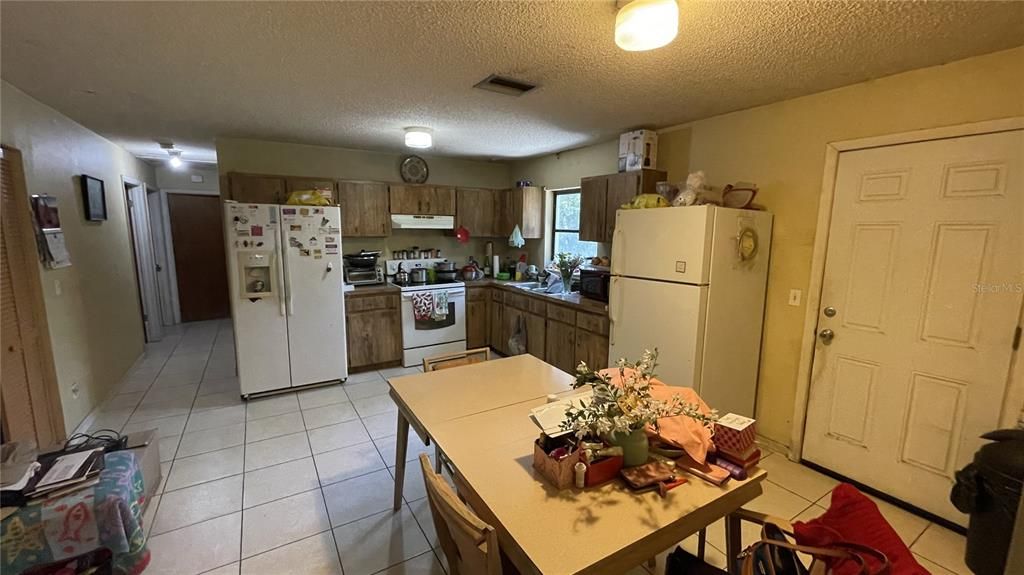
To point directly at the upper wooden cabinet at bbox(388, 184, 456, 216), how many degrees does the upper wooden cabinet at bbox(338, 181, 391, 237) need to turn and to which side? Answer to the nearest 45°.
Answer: approximately 90° to its left

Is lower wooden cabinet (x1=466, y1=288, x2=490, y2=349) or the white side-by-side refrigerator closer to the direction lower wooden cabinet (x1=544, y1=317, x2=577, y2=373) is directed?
the white side-by-side refrigerator

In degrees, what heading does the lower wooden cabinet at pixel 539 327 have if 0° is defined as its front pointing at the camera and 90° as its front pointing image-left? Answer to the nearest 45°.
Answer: approximately 45°

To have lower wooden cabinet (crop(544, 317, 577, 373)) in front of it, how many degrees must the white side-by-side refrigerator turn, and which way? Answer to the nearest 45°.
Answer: approximately 45° to its left

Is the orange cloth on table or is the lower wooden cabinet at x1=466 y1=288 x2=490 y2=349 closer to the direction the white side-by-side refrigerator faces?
the orange cloth on table

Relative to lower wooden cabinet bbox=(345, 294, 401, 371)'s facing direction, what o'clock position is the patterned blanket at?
The patterned blanket is roughly at 1 o'clock from the lower wooden cabinet.

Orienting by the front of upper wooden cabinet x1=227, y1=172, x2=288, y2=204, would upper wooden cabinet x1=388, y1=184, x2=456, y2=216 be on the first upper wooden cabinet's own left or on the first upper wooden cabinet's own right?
on the first upper wooden cabinet's own left

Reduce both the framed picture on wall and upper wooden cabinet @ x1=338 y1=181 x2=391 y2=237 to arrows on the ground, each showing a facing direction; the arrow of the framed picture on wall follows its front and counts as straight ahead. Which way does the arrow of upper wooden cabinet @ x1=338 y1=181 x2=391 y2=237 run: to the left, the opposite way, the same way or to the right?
to the right

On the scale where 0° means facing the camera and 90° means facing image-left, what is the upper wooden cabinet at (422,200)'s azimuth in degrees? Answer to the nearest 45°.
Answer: approximately 0°

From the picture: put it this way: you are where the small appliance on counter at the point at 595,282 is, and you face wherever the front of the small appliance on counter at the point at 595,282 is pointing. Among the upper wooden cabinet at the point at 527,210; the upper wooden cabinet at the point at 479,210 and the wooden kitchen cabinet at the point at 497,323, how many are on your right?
3
